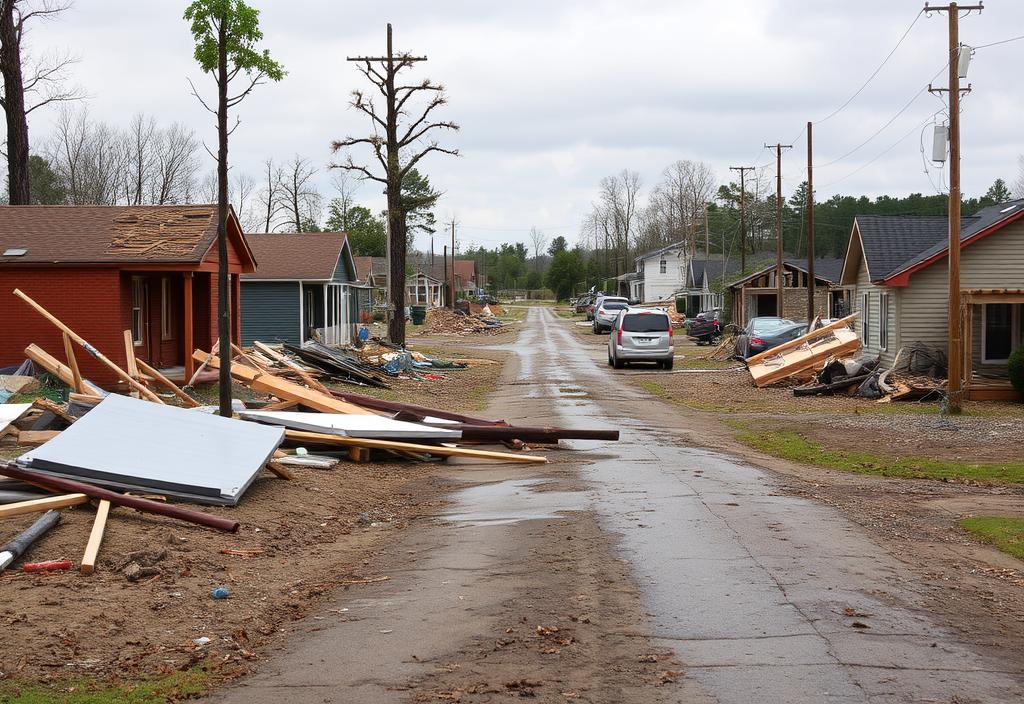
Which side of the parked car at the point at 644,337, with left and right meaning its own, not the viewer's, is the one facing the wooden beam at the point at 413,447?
back

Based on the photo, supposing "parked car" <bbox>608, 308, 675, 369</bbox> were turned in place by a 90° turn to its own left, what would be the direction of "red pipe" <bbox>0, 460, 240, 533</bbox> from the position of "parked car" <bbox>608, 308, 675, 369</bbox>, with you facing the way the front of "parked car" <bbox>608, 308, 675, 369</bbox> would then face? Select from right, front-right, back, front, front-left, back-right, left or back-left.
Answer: left

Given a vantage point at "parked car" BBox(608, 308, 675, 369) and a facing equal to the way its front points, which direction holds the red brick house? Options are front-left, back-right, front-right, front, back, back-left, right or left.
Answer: back-left

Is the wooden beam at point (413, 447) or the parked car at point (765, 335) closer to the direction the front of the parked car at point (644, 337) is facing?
the parked car

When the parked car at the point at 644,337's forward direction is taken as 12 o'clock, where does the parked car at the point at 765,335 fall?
the parked car at the point at 765,335 is roughly at 2 o'clock from the parked car at the point at 644,337.

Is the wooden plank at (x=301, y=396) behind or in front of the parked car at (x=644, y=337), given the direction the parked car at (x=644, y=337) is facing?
behind

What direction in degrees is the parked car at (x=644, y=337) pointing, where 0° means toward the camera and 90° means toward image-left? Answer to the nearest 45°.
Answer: approximately 180°

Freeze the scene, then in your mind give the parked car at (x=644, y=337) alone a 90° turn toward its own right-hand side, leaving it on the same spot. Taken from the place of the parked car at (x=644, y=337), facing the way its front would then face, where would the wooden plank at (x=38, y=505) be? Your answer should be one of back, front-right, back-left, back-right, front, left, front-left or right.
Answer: right

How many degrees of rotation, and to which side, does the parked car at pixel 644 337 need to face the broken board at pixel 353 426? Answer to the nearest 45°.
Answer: approximately 180°

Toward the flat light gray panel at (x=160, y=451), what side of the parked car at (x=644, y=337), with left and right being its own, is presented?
back

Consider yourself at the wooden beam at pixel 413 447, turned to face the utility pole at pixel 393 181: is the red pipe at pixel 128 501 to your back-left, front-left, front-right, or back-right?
back-left

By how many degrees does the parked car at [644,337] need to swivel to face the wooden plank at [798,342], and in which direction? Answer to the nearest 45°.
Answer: approximately 135° to its right

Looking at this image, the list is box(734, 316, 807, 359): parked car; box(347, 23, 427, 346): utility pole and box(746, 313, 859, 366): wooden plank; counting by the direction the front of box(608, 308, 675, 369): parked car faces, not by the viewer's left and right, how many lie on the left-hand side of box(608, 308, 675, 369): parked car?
1
